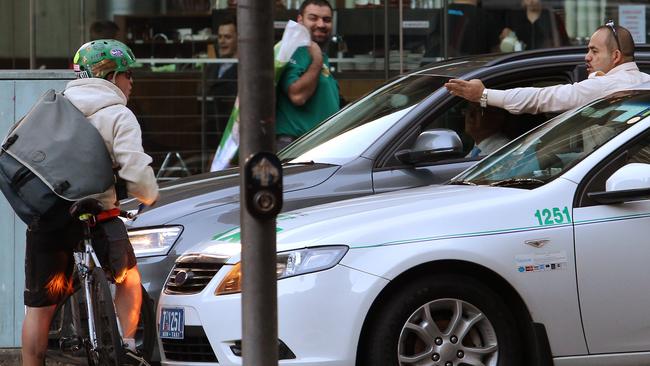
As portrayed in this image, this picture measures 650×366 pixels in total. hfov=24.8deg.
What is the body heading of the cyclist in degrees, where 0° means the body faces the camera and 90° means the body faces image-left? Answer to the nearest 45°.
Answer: approximately 225°

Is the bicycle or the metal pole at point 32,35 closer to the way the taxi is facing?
the bicycle

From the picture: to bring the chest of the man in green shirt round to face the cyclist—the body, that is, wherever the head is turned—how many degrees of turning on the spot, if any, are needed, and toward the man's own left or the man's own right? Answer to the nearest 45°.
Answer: approximately 45° to the man's own right

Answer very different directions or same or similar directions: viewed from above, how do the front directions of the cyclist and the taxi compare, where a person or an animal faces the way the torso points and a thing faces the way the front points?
very different directions

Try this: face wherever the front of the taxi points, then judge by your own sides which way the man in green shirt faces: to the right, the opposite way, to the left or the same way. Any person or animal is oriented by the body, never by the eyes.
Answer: to the left

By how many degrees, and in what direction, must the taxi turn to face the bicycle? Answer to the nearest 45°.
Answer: approximately 45° to its right

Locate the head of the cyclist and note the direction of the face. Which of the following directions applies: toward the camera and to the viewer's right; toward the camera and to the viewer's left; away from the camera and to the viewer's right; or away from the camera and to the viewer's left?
away from the camera and to the viewer's right

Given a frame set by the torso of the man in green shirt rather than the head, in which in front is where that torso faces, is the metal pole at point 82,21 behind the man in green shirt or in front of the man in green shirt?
behind

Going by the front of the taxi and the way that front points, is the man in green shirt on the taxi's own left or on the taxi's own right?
on the taxi's own right

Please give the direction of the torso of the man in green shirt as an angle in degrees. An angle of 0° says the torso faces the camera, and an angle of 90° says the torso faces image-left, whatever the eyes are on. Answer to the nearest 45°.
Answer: approximately 315°

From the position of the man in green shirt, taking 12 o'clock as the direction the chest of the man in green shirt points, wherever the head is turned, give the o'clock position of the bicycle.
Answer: The bicycle is roughly at 2 o'clock from the man in green shirt.

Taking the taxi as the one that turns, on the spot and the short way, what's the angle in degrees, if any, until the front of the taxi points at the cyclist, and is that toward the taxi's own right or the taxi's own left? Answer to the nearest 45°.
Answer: approximately 45° to the taxi's own right
